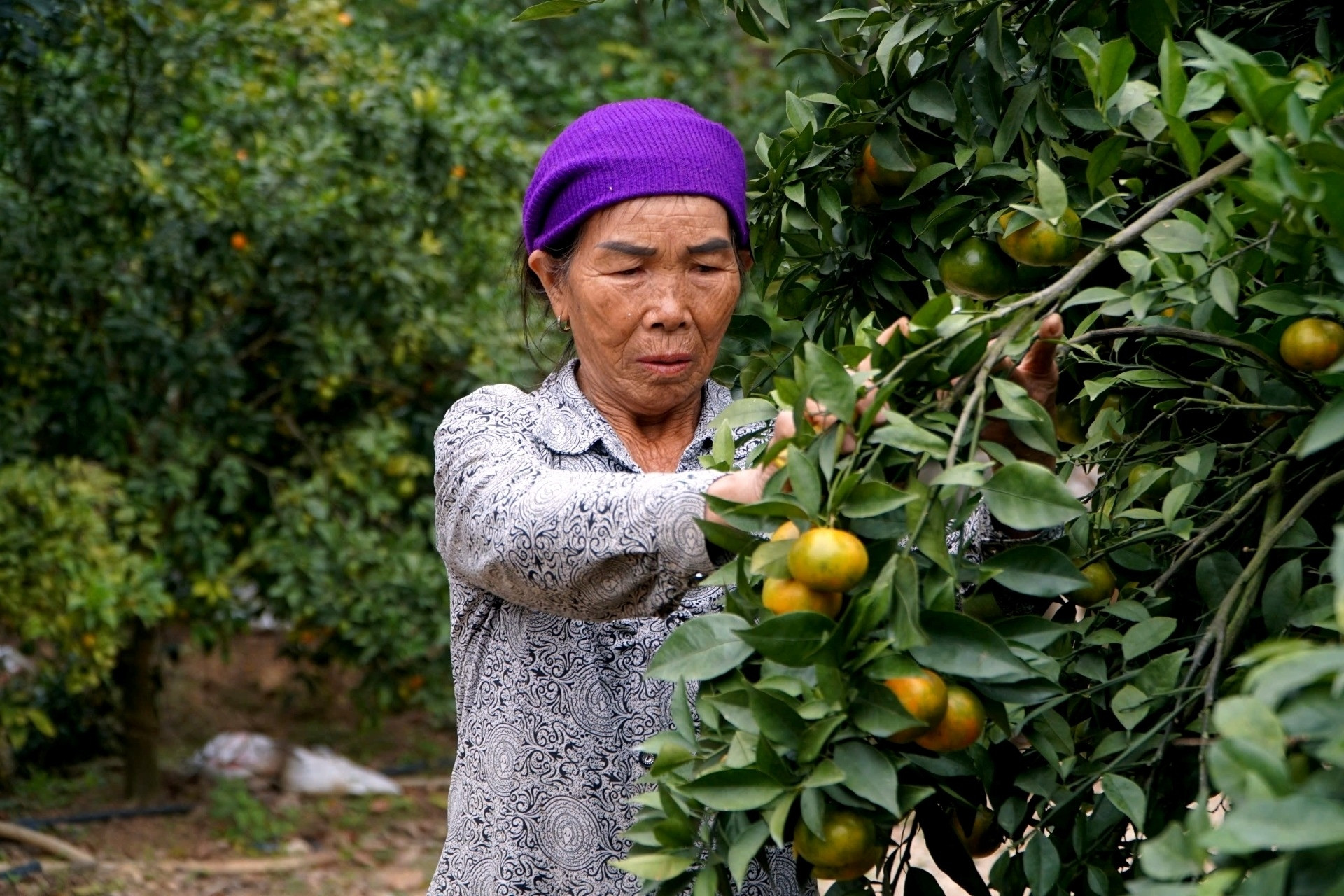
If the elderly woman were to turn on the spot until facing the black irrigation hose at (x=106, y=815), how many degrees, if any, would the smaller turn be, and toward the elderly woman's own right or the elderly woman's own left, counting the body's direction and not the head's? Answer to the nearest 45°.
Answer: approximately 180°

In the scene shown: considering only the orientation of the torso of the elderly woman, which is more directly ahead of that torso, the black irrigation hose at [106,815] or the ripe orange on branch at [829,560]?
the ripe orange on branch

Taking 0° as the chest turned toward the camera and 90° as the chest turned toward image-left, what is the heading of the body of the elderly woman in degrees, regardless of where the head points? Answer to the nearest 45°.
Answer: approximately 315°

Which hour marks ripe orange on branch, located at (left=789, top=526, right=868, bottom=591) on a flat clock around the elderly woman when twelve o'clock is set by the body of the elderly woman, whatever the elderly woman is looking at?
The ripe orange on branch is roughly at 1 o'clock from the elderly woman.

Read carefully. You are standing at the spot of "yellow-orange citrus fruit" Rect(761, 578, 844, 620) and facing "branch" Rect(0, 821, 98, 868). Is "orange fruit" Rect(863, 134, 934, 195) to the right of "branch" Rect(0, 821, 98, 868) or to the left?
right

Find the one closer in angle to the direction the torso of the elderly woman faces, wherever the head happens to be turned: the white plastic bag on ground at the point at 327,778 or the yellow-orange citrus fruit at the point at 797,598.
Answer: the yellow-orange citrus fruit

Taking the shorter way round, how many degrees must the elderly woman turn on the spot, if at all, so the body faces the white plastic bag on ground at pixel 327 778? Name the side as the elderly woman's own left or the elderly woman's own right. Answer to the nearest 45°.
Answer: approximately 135° to the elderly woman's own left

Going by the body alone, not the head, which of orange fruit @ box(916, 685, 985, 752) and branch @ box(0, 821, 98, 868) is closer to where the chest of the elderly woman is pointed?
the orange fruit
